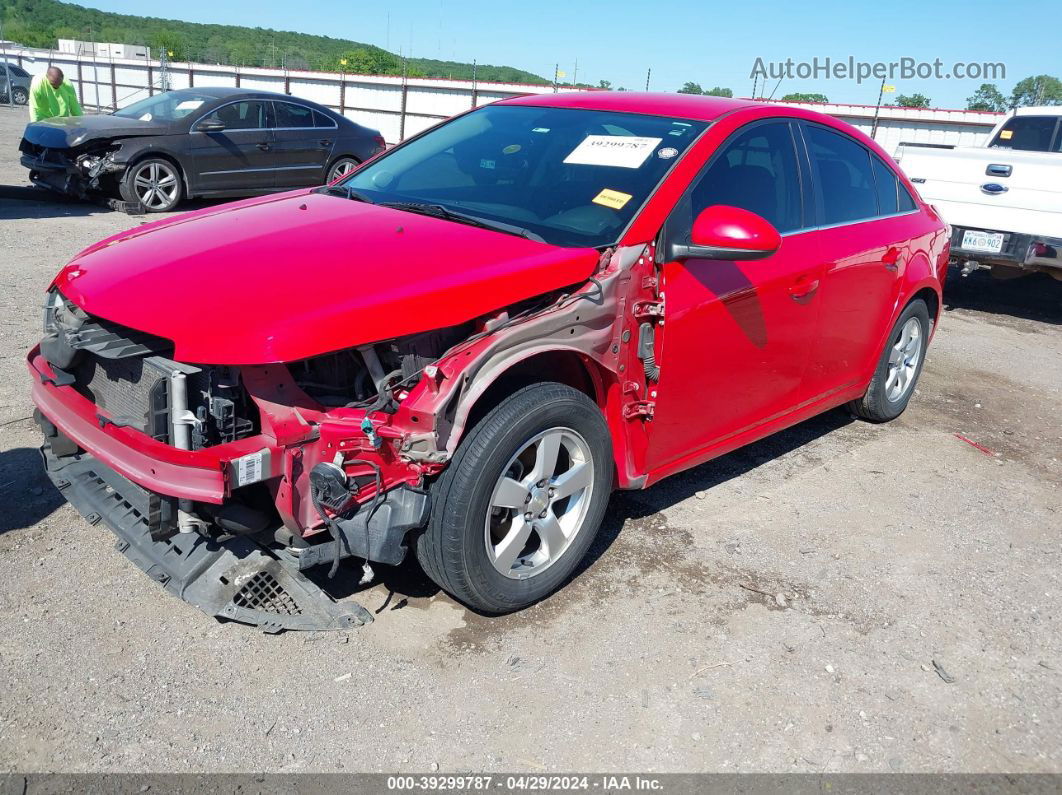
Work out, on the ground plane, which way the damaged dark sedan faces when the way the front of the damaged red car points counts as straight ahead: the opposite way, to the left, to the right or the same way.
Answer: the same way

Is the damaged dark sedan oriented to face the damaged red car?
no

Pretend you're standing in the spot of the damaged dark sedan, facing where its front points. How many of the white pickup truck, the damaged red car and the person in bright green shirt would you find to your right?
1

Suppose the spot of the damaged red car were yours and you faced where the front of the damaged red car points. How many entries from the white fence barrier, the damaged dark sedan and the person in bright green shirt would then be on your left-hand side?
0

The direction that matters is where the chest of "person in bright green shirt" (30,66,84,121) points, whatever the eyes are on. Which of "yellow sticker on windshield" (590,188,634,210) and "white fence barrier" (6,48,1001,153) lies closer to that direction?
the yellow sticker on windshield

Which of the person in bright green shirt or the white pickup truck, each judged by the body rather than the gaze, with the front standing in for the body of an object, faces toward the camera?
the person in bright green shirt

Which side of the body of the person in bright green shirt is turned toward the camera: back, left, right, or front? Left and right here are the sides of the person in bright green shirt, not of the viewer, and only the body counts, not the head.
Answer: front

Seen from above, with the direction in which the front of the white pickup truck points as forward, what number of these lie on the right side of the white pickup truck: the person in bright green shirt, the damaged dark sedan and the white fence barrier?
0

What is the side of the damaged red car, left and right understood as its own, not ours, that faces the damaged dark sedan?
right

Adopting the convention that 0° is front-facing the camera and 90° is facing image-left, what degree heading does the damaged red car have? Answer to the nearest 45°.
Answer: approximately 45°

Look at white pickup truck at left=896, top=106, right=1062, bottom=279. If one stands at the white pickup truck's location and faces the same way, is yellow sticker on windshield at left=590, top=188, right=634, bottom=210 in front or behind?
behind

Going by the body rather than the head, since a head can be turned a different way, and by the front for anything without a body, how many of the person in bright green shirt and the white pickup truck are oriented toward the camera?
1

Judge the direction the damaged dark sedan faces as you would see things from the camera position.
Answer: facing the viewer and to the left of the viewer

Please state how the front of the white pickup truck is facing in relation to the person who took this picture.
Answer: facing away from the viewer and to the right of the viewer

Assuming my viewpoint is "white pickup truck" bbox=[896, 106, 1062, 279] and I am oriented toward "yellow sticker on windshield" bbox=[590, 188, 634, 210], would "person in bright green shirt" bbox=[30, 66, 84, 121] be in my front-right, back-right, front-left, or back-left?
front-right
